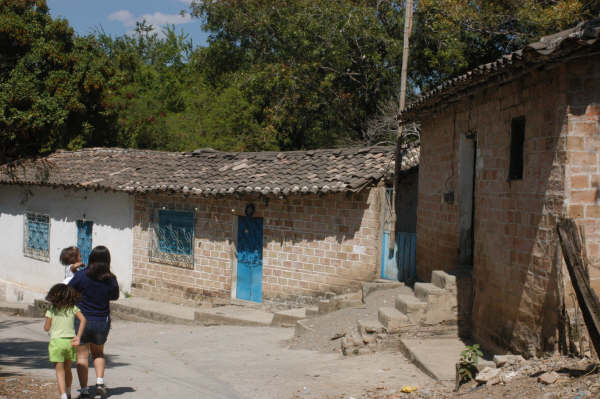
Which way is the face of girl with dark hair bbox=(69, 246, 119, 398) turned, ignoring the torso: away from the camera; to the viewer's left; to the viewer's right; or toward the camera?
away from the camera

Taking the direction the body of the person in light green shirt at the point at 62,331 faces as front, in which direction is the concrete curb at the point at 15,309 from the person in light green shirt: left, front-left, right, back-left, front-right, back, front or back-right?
front

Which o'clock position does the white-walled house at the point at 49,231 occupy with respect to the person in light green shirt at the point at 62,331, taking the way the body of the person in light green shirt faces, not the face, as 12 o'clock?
The white-walled house is roughly at 12 o'clock from the person in light green shirt.

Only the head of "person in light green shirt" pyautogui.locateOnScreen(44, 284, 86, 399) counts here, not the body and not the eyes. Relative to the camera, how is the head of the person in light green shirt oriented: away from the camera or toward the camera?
away from the camera
